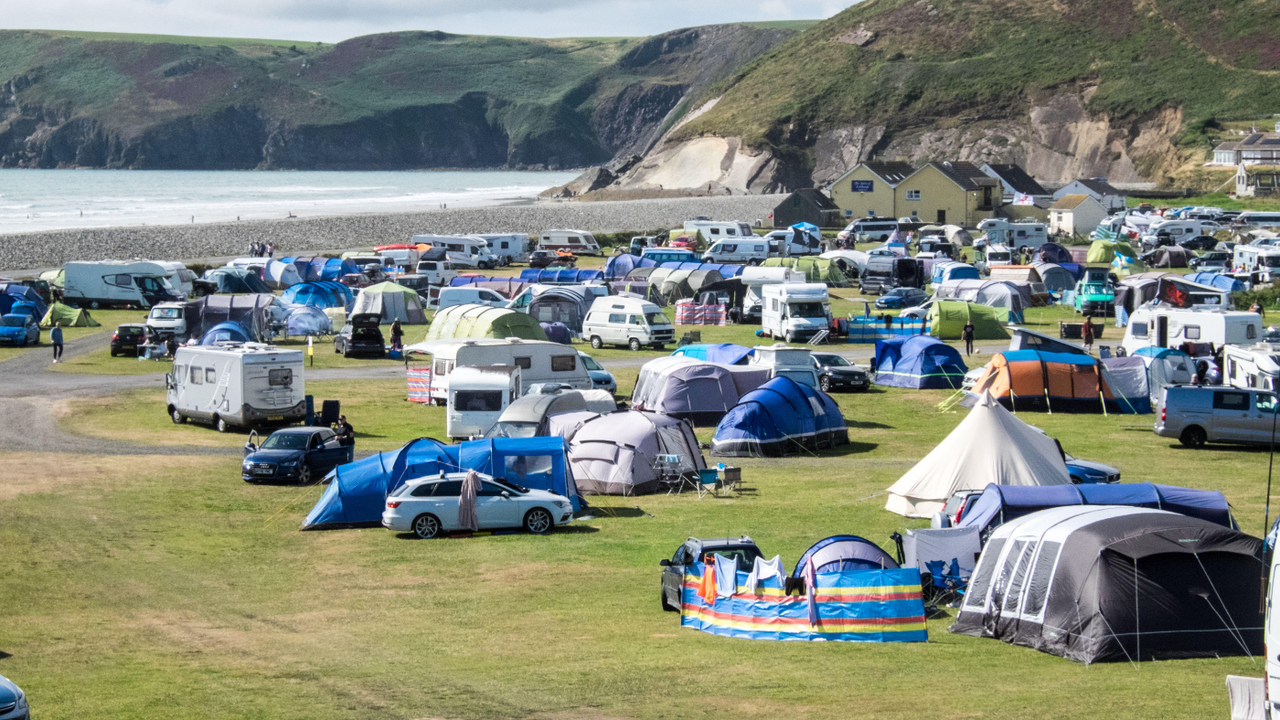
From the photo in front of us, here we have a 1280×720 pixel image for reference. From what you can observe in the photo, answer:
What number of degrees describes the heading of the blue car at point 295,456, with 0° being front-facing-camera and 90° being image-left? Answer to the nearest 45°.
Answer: approximately 45°

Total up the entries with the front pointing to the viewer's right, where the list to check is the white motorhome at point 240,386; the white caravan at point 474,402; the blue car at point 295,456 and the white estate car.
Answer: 1

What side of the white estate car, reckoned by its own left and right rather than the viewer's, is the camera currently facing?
right

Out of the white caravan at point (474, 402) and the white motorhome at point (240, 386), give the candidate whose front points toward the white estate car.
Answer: the white caravan

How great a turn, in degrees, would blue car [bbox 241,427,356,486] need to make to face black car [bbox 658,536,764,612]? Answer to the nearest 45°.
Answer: approximately 90° to its left

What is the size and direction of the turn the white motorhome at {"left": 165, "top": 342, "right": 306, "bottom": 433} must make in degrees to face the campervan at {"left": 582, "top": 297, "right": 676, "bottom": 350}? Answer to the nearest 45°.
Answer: approximately 90° to its right

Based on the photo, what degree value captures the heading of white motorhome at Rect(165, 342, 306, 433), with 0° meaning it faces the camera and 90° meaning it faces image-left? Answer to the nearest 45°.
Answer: approximately 135°

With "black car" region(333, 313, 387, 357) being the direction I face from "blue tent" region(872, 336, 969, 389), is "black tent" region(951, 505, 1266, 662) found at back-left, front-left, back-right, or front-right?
back-left

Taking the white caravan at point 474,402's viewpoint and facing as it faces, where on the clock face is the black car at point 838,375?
The black car is roughly at 8 o'clock from the white caravan.

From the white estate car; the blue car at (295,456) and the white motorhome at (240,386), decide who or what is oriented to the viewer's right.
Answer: the white estate car

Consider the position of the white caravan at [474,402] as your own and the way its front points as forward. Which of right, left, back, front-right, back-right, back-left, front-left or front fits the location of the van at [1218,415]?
left

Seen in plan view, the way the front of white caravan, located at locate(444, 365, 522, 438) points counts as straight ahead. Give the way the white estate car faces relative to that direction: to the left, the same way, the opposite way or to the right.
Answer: to the left

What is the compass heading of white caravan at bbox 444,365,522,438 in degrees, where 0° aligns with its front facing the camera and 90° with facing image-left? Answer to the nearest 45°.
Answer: approximately 0°

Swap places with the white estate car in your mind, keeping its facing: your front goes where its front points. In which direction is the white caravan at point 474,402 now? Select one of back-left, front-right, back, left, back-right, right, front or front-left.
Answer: left

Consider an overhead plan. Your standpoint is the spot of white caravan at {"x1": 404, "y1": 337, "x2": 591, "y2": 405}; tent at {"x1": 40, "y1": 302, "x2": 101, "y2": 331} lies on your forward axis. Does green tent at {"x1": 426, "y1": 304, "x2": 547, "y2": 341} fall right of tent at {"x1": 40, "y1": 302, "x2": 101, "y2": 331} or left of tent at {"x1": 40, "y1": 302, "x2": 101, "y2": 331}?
right

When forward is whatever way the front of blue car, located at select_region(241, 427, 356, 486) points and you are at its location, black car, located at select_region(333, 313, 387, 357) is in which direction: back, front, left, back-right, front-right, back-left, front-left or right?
back-right
